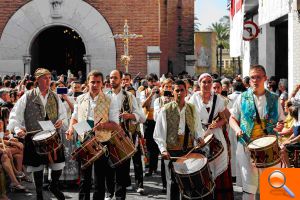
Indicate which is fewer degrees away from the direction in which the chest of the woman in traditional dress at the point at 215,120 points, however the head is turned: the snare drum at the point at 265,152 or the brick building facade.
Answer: the snare drum

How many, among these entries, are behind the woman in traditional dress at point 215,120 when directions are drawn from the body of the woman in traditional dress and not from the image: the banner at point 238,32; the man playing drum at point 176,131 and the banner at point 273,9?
2

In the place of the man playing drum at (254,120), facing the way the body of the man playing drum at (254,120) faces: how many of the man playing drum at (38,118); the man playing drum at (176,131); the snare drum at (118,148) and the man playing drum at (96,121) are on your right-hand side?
4

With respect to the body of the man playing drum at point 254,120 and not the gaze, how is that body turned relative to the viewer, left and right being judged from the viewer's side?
facing the viewer

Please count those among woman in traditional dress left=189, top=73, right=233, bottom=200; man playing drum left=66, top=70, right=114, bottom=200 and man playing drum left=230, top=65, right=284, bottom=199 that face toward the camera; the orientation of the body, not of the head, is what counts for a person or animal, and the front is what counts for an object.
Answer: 3

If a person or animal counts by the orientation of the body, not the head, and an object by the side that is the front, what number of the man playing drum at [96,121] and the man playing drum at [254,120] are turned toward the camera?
2

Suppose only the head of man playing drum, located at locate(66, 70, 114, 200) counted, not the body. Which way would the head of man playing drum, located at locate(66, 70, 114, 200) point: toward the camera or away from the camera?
toward the camera

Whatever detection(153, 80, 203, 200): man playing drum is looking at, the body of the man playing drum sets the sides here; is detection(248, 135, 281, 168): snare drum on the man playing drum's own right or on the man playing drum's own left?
on the man playing drum's own left

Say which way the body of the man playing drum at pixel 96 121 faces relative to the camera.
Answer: toward the camera

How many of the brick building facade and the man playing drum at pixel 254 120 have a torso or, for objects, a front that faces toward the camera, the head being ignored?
2

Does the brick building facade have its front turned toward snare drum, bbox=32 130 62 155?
yes

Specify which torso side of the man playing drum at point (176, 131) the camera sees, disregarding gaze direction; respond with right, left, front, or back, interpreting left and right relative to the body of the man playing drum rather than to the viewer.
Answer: front

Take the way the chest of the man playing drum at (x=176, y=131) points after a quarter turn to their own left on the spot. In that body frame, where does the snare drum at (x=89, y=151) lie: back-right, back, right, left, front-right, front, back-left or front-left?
back

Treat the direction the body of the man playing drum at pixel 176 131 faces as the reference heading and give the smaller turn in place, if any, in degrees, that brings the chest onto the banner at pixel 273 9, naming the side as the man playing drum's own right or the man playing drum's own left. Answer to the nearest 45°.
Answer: approximately 180°

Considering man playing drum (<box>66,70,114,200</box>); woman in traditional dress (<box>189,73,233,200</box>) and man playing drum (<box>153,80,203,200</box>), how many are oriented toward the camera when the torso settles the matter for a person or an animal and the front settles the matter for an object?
3

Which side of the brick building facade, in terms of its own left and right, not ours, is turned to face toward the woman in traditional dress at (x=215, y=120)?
front
